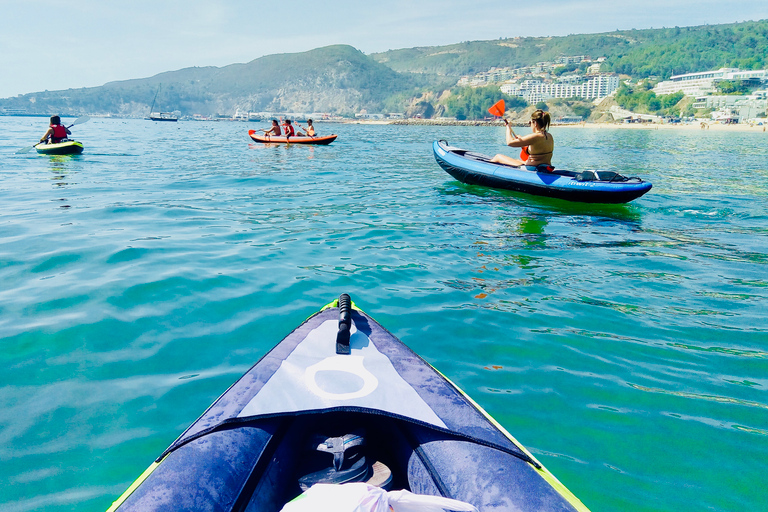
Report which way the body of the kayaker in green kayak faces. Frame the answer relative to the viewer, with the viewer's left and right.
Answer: facing away from the viewer and to the left of the viewer

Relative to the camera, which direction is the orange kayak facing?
to the viewer's left

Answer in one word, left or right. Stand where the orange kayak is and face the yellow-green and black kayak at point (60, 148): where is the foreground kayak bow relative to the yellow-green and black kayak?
left

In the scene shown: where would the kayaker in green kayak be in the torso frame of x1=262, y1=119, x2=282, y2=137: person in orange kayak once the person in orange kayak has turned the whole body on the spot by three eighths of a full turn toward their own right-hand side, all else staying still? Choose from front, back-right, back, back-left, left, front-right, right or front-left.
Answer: back

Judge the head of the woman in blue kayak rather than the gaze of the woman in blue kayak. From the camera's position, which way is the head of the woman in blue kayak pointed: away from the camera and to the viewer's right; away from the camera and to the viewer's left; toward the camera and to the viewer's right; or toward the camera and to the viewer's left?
away from the camera and to the viewer's left

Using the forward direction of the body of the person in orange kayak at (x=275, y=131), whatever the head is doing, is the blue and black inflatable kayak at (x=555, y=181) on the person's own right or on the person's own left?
on the person's own left

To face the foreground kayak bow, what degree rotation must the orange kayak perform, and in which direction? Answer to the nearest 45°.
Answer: approximately 90° to its left

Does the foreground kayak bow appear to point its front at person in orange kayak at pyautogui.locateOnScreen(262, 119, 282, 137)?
yes

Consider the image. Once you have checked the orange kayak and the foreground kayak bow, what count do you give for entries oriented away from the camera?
1

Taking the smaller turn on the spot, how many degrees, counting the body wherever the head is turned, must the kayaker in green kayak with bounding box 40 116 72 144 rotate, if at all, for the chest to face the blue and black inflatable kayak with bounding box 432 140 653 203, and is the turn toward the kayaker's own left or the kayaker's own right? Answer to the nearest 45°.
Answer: approximately 180°

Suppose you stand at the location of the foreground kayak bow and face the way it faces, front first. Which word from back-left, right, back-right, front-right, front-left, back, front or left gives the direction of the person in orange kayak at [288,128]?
front

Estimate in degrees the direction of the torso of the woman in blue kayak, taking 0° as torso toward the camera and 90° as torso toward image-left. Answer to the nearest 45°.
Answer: approximately 135°

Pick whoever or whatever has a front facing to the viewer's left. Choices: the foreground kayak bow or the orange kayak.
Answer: the orange kayak

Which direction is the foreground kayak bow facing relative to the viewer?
away from the camera

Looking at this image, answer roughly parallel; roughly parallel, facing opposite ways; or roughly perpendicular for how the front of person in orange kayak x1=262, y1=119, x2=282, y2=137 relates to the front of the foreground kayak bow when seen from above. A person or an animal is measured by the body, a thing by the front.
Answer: roughly perpendicular

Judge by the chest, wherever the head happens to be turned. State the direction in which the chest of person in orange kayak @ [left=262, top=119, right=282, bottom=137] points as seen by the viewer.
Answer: to the viewer's left
